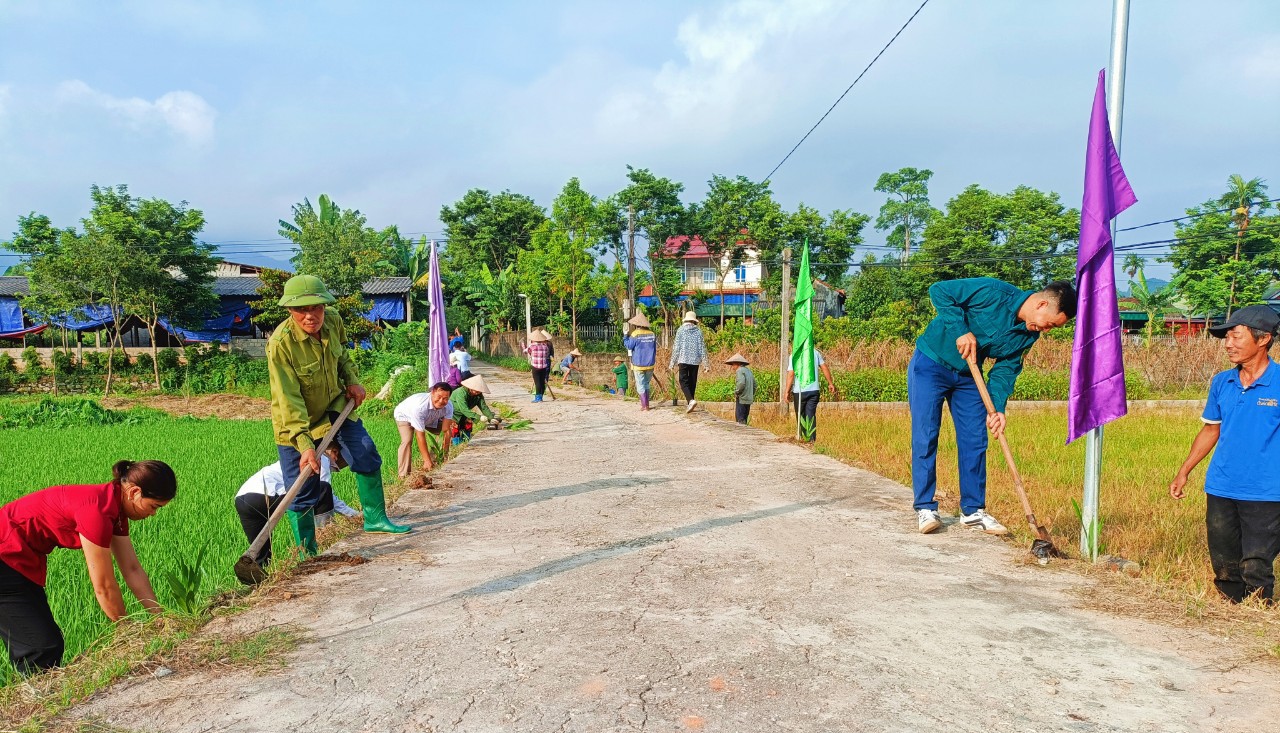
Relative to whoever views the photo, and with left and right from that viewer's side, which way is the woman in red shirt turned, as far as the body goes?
facing to the right of the viewer

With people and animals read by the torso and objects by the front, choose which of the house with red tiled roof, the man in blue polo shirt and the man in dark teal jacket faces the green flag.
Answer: the house with red tiled roof

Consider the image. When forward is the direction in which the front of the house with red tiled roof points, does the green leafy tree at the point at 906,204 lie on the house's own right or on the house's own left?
on the house's own left

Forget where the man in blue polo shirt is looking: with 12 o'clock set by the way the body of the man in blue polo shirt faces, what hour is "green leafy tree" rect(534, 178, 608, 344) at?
The green leafy tree is roughly at 3 o'clock from the man in blue polo shirt.

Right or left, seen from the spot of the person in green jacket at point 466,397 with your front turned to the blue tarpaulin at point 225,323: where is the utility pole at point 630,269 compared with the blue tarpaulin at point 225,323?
right

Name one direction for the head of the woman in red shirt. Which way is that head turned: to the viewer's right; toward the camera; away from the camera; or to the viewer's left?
to the viewer's right

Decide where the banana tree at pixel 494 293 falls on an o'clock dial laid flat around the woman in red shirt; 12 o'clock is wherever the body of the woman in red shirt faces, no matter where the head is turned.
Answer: The banana tree is roughly at 10 o'clock from the woman in red shirt.

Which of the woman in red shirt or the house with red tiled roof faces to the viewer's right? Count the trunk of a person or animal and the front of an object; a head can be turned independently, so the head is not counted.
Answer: the woman in red shirt

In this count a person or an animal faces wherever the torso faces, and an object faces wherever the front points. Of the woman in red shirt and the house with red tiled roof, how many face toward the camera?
1
